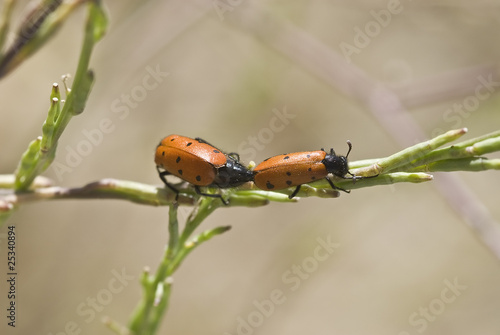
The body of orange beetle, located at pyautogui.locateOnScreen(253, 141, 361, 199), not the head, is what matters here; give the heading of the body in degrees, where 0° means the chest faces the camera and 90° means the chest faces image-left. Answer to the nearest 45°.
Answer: approximately 270°
